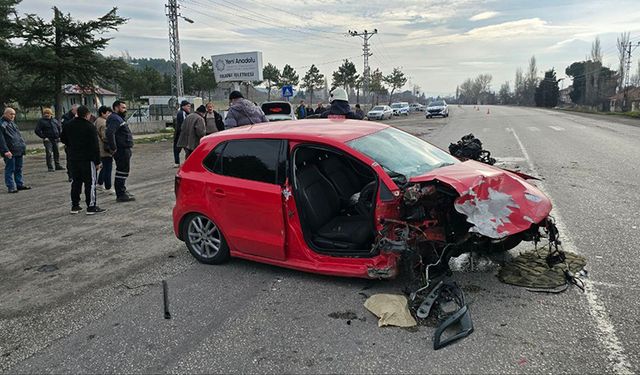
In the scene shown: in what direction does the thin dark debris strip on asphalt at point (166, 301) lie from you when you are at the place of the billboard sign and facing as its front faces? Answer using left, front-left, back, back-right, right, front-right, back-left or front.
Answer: front

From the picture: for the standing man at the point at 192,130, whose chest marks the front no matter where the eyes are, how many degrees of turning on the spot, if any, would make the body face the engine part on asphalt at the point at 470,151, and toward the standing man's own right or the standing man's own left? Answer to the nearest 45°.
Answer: approximately 90° to the standing man's own right

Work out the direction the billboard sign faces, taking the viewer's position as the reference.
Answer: facing the viewer

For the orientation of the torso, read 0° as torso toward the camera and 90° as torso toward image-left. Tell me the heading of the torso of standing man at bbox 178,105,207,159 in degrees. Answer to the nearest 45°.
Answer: approximately 225°

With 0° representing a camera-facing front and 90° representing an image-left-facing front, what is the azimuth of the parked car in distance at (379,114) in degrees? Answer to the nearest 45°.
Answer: approximately 45°

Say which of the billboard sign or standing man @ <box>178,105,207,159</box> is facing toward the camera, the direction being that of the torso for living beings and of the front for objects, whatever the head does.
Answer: the billboard sign
